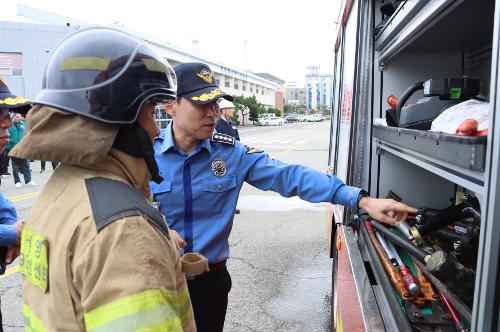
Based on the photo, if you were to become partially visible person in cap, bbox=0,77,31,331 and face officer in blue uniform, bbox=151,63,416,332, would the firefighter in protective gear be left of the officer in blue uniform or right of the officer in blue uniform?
right

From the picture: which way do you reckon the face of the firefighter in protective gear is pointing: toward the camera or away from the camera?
away from the camera
